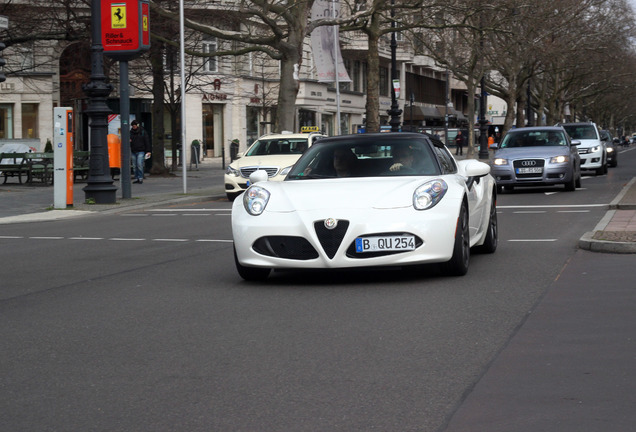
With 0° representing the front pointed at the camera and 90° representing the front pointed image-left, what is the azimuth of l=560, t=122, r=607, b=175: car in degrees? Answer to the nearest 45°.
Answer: approximately 0°

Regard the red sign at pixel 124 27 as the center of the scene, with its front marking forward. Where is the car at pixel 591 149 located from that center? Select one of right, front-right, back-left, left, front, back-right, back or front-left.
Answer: back-left

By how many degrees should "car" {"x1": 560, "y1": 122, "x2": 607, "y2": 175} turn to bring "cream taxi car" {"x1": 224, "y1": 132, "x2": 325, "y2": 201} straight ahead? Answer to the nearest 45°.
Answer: approximately 45° to its right

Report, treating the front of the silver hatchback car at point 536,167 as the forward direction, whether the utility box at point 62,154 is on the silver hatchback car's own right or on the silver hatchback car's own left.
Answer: on the silver hatchback car's own right

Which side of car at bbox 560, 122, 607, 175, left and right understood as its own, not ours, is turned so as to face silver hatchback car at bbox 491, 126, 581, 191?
front

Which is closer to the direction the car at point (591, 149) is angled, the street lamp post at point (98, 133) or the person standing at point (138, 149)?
the street lamp post

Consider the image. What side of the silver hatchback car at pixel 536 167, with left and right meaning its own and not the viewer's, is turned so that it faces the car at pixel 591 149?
back

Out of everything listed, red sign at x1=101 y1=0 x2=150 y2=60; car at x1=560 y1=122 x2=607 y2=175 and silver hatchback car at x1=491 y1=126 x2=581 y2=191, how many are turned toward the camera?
3

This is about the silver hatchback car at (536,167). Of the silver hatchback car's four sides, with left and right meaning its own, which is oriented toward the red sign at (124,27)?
right

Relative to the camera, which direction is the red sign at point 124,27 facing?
toward the camera

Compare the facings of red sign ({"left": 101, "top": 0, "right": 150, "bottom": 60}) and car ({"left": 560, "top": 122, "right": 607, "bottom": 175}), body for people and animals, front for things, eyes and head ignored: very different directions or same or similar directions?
same or similar directions

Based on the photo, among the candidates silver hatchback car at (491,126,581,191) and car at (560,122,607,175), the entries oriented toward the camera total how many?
2

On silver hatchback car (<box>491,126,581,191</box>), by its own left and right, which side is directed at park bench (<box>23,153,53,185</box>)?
right
